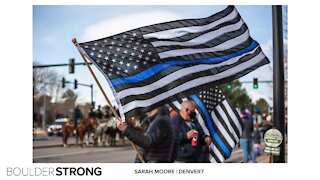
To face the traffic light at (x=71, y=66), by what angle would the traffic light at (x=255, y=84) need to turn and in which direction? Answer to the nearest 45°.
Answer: approximately 90° to its right

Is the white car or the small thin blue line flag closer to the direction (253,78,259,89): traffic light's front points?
the small thin blue line flag

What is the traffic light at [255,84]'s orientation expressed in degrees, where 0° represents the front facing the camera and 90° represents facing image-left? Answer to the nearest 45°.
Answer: approximately 0°

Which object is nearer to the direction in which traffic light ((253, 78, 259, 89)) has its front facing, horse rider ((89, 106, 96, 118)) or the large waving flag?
the large waving flag
